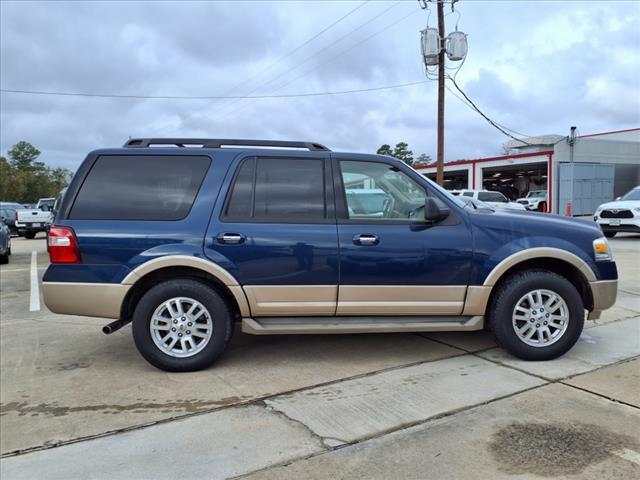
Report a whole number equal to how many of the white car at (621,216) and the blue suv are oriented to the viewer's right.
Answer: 1

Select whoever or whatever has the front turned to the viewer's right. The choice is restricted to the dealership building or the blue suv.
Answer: the blue suv

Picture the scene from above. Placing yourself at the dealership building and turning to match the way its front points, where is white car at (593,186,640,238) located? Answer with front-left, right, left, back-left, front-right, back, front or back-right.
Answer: front-left

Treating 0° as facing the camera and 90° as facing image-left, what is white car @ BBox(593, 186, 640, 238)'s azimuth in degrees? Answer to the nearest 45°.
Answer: approximately 45°

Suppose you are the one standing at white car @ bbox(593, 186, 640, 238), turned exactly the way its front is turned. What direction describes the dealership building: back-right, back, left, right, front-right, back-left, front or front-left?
back-right

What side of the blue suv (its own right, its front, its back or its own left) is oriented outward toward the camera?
right

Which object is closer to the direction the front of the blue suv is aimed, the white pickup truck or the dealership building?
the dealership building

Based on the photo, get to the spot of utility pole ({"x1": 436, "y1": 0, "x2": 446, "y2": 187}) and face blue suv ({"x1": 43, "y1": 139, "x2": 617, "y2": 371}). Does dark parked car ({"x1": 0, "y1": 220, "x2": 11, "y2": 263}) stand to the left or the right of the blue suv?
right

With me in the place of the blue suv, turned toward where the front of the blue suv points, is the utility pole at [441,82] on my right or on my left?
on my left

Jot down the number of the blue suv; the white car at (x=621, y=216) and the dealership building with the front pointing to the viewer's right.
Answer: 1

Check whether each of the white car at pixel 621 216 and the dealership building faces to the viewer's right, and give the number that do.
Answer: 0

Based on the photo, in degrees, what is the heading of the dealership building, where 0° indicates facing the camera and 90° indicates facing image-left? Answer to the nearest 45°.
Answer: approximately 45°
